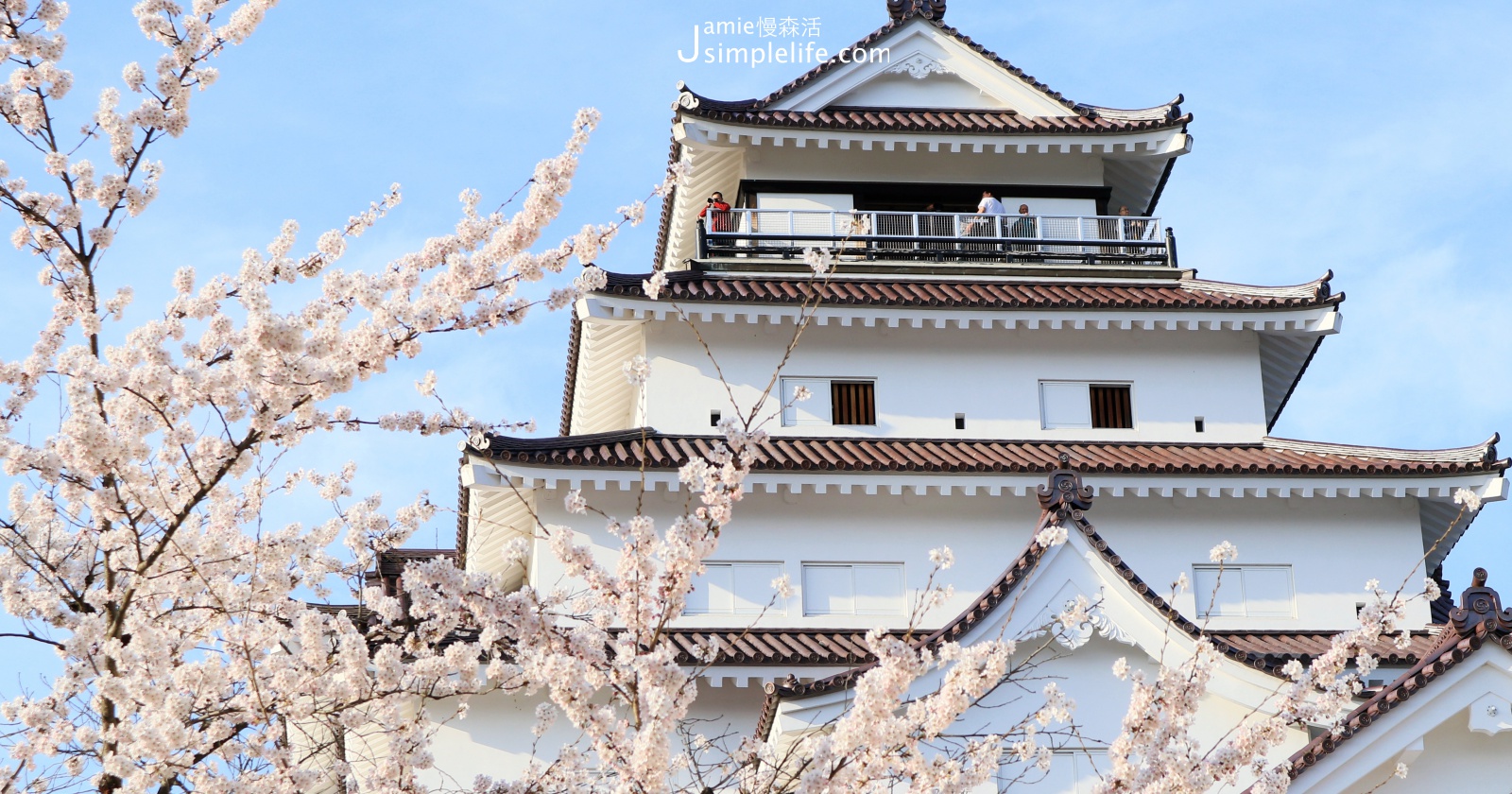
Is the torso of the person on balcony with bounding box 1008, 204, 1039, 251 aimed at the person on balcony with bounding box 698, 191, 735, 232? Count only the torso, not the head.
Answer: no

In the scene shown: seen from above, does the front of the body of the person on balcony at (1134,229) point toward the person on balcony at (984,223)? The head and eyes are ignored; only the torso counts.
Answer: no

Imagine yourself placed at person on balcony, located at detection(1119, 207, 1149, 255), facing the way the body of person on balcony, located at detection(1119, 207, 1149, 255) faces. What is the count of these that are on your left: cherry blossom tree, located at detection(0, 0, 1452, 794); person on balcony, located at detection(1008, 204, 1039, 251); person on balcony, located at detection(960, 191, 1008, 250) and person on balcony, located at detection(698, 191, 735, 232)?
0

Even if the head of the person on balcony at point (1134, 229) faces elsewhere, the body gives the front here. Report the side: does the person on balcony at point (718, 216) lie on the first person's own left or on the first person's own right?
on the first person's own right

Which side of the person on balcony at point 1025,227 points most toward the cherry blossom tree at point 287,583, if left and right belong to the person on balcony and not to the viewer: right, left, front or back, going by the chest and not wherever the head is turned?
front

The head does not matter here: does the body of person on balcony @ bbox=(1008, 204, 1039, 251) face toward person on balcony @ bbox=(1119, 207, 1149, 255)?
no

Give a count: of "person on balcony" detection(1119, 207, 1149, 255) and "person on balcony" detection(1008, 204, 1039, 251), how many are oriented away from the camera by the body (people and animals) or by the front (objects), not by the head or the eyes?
0

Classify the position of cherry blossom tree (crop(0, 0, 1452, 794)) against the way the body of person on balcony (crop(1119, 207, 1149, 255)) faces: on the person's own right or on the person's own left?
on the person's own right

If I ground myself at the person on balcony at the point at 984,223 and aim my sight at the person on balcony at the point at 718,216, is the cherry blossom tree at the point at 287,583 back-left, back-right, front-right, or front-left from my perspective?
front-left

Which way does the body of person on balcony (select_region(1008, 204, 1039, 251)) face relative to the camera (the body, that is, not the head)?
toward the camera

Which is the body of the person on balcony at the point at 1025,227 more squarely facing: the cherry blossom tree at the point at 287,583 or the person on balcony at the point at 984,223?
the cherry blossom tree

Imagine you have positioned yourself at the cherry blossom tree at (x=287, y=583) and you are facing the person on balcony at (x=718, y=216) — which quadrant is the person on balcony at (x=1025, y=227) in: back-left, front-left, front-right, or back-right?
front-right

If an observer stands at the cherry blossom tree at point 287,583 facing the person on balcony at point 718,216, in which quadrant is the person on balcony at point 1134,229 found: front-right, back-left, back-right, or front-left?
front-right

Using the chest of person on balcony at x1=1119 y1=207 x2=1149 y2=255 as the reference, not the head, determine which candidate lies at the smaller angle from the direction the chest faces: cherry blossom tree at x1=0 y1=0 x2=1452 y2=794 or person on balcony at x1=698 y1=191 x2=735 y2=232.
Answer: the cherry blossom tree

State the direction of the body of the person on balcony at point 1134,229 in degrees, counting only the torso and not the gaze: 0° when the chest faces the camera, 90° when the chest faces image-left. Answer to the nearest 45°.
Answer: approximately 315°
